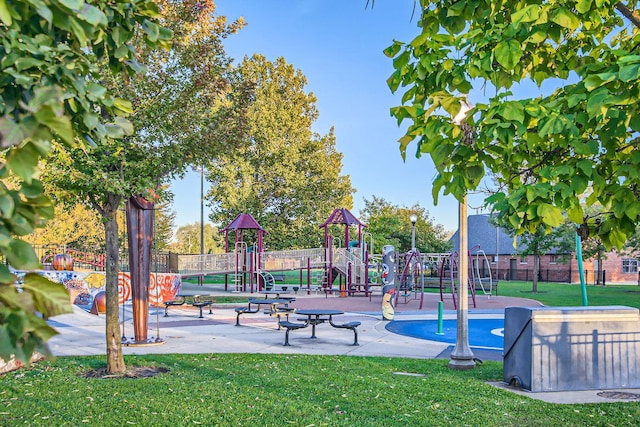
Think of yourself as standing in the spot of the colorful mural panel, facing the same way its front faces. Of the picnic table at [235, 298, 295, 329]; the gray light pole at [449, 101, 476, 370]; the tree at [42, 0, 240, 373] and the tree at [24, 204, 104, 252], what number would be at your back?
1

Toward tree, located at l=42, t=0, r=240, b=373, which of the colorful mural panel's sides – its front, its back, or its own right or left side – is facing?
front

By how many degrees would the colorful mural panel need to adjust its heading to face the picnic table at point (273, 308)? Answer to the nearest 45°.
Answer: approximately 45° to its left

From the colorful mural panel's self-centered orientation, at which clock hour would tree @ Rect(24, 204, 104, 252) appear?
The tree is roughly at 6 o'clock from the colorful mural panel.

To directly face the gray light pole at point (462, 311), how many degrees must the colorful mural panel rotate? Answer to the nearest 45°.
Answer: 0° — it already faces it

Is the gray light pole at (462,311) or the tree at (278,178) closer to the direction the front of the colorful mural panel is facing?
the gray light pole

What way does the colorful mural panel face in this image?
toward the camera

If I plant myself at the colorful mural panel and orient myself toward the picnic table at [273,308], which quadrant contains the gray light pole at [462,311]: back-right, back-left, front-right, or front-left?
front-right

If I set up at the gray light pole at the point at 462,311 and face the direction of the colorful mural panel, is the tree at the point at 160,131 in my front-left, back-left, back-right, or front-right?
front-left
